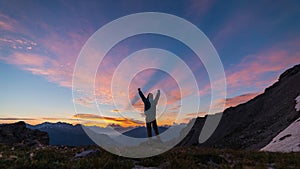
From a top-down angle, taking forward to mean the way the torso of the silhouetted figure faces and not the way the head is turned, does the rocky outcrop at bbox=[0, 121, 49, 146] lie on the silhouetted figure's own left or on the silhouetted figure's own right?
on the silhouetted figure's own left

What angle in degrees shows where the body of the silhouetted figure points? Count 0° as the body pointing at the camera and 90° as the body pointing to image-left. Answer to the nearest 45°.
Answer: approximately 180°
